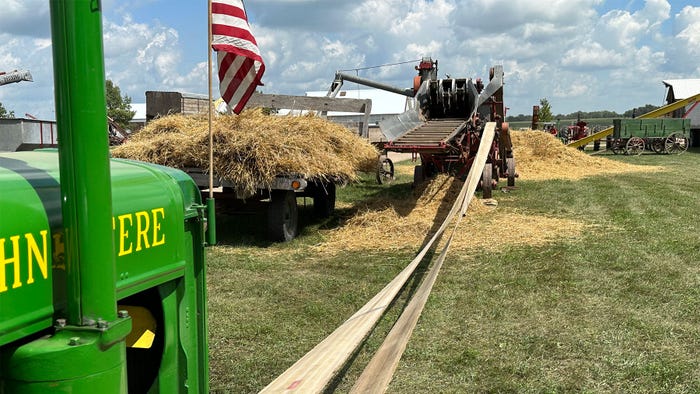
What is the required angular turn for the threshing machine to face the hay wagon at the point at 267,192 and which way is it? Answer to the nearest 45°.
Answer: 0° — it already faces it

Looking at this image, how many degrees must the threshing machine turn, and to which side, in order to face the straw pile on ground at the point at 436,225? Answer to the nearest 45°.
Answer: approximately 45° to its left

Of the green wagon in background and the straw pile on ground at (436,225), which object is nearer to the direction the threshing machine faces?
the straw pile on ground

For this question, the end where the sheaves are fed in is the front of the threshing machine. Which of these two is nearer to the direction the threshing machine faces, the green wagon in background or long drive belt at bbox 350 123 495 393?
the long drive belt

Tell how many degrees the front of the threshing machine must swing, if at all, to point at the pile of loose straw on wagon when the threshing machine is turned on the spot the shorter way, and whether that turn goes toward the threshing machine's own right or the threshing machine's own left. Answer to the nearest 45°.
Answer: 0° — it already faces it

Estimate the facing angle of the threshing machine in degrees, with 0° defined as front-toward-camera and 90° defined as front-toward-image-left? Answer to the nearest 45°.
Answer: approximately 45°

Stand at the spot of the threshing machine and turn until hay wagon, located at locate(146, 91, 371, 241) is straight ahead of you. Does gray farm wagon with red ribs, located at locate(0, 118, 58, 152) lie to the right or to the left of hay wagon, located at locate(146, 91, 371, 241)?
right

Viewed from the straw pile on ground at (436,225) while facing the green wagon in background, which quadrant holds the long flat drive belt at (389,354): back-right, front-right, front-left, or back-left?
back-right
